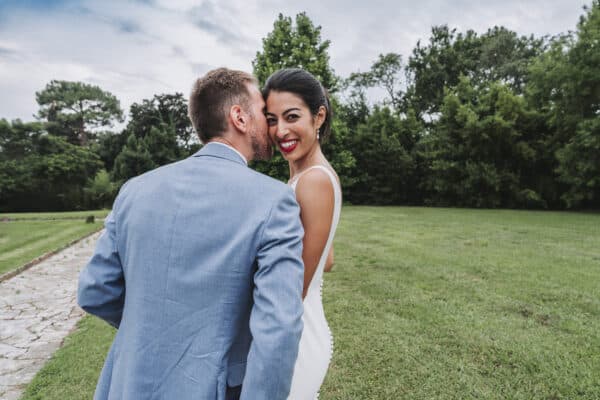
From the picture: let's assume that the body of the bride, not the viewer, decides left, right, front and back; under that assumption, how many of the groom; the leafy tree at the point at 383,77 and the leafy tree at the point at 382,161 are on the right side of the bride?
2

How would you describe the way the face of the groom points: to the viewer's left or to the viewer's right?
to the viewer's right

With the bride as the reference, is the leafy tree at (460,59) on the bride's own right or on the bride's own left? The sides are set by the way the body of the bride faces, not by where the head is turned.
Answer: on the bride's own right

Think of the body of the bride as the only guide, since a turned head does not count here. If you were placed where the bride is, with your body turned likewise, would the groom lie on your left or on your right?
on your left

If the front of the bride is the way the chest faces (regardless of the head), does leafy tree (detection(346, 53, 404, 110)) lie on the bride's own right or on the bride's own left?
on the bride's own right
